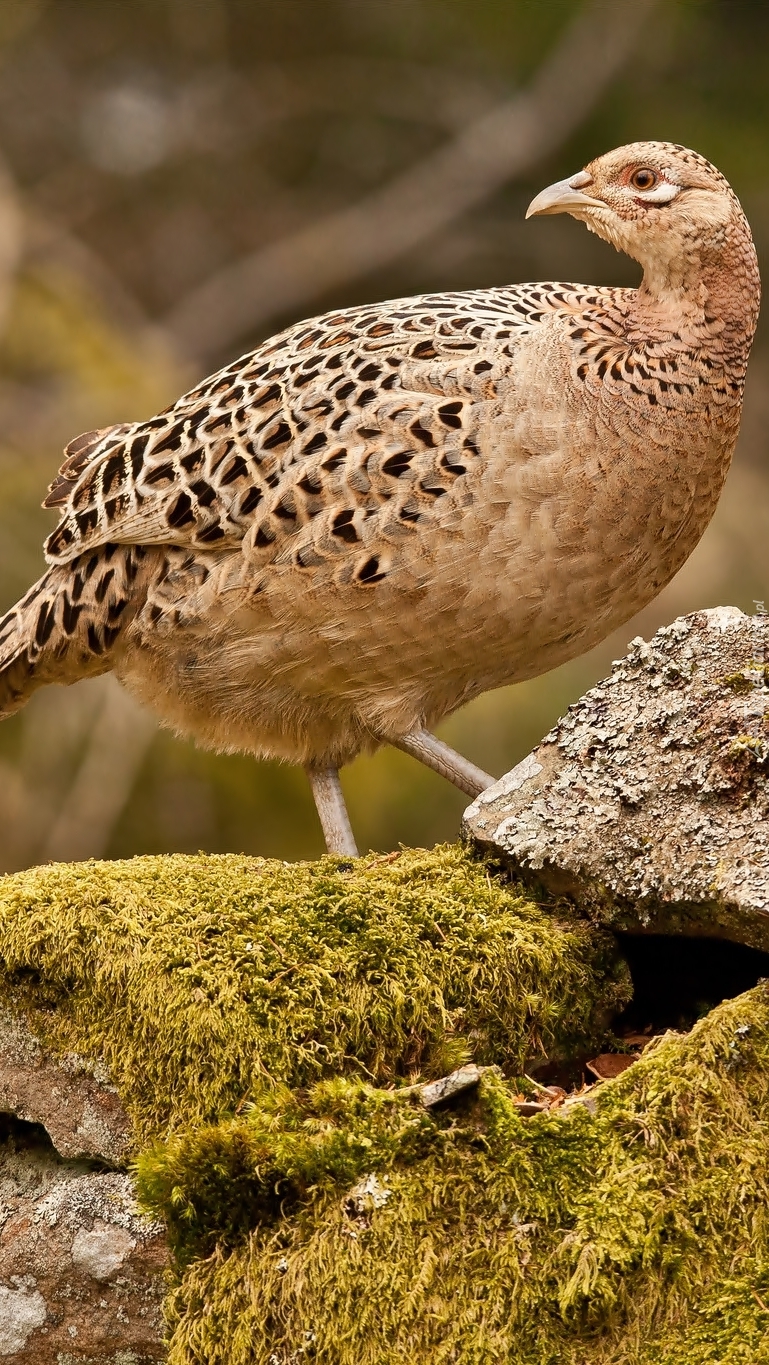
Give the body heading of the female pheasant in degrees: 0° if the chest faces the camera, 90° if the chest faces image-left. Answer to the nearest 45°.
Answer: approximately 270°

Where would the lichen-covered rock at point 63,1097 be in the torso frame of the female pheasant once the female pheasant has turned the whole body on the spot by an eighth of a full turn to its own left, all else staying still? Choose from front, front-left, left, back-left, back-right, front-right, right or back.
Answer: back

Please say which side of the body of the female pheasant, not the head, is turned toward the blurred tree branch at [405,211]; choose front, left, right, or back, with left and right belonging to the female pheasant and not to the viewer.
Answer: left
